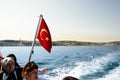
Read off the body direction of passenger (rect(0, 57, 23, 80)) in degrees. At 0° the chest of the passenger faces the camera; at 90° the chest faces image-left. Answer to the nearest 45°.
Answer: approximately 315°

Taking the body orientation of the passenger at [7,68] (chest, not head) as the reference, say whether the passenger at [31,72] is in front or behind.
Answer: in front
